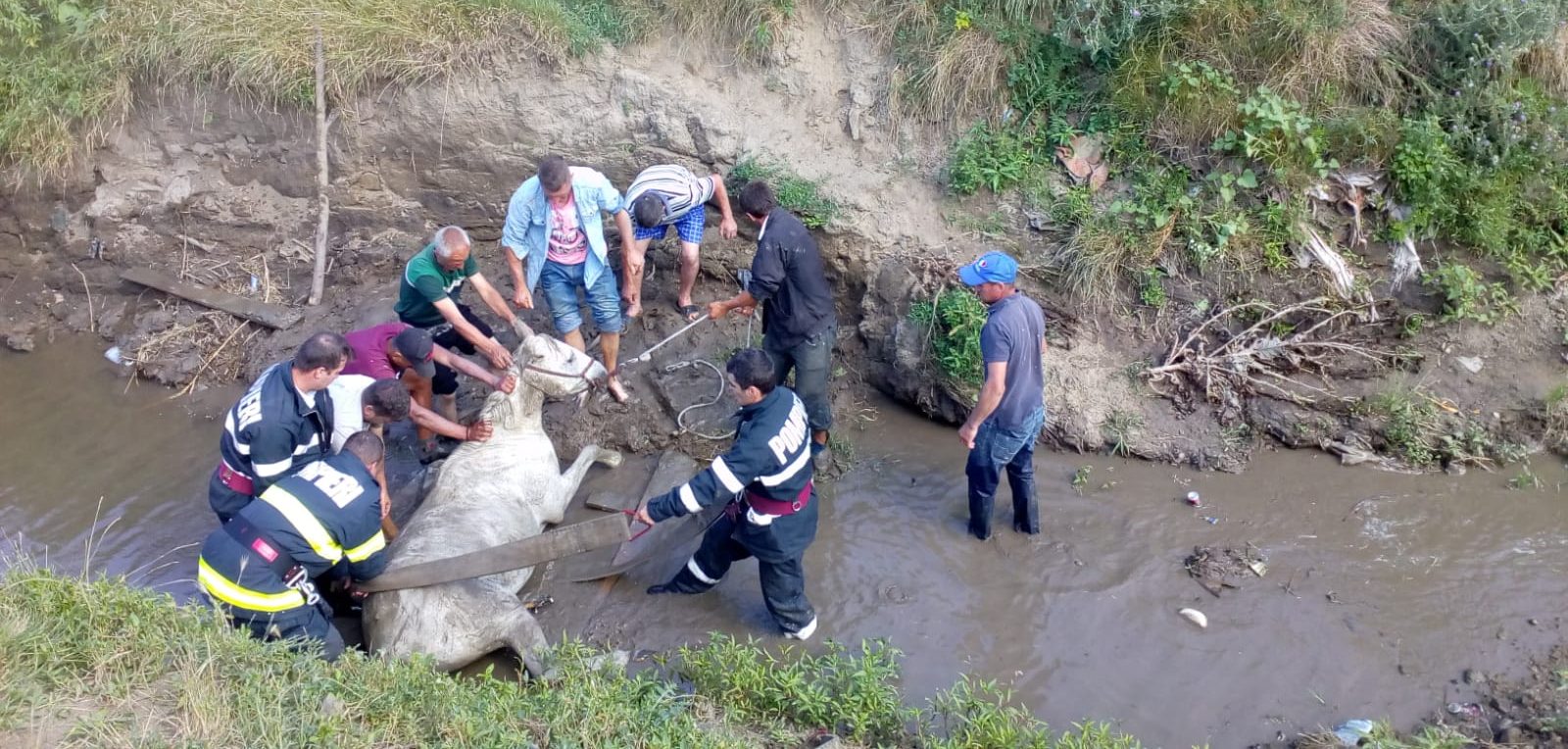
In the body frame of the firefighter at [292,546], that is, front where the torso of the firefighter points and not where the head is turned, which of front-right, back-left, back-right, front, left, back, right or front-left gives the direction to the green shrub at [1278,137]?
front-right

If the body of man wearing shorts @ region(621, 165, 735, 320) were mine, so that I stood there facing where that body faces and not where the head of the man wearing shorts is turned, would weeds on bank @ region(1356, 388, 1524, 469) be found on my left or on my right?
on my left

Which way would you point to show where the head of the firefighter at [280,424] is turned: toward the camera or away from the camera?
away from the camera

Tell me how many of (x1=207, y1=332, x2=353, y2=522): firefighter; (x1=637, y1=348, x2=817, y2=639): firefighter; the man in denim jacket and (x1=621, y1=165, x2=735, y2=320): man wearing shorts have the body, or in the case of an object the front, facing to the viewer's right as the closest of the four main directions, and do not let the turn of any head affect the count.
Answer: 1

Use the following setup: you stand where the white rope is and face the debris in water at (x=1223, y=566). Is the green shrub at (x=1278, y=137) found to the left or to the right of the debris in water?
left

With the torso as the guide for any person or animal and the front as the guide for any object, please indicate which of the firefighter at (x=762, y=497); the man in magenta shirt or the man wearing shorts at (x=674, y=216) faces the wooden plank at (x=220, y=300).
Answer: the firefighter

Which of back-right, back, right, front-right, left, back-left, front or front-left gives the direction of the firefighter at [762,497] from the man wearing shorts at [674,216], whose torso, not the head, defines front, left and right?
front

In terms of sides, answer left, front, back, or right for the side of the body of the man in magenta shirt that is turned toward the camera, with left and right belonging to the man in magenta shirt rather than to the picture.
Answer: right

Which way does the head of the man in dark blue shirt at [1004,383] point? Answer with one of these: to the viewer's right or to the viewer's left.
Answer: to the viewer's left

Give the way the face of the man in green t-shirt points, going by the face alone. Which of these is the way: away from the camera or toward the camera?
toward the camera

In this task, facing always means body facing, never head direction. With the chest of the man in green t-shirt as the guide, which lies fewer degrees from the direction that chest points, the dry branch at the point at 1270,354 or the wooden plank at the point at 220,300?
the dry branch

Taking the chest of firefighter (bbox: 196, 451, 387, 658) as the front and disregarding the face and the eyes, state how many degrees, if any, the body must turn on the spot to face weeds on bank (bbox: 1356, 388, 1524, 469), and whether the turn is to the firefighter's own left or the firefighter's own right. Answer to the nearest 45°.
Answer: approximately 45° to the firefighter's own right

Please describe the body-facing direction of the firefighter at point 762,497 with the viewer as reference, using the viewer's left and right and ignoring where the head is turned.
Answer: facing away from the viewer and to the left of the viewer

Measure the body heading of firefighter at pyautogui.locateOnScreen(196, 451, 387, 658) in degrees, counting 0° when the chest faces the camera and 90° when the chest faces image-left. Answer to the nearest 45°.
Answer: approximately 225°

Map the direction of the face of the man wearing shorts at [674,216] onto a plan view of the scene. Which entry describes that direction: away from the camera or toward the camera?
toward the camera

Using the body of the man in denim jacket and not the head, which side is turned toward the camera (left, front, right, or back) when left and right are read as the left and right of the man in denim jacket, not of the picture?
front

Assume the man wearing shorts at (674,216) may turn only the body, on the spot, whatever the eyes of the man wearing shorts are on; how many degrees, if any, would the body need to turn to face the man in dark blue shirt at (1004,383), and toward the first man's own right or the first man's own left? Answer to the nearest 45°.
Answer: approximately 45° to the first man's own left

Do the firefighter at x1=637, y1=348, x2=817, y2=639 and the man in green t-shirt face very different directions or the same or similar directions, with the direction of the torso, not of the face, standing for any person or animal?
very different directions

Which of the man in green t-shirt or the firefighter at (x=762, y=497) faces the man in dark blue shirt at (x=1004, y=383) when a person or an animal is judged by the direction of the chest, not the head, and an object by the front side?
the man in green t-shirt

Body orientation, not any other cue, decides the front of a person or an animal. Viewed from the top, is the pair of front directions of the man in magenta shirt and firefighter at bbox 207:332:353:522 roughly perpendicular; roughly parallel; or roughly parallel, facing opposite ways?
roughly parallel

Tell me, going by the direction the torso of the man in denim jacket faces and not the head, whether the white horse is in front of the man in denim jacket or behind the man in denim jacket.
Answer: in front
